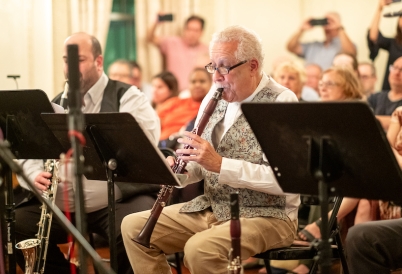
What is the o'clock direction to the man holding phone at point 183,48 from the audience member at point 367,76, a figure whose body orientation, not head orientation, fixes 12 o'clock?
The man holding phone is roughly at 2 o'clock from the audience member.

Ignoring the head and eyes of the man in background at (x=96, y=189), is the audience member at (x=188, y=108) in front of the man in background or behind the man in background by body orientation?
behind

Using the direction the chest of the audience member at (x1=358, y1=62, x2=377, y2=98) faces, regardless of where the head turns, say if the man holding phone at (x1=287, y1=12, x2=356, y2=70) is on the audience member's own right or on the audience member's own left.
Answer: on the audience member's own right

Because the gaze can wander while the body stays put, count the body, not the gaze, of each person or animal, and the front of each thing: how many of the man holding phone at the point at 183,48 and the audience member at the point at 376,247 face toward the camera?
1

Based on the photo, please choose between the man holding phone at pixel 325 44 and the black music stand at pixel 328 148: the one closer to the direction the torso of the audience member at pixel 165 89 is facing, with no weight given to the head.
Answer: the black music stand

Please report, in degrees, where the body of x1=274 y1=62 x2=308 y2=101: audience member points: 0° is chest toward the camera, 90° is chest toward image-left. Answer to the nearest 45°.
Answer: approximately 45°

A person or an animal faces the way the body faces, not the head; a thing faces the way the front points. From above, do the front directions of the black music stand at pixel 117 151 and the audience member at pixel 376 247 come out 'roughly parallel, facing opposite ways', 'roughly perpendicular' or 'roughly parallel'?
roughly perpendicular

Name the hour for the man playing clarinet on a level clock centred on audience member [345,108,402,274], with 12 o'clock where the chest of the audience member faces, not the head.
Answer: The man playing clarinet is roughly at 12 o'clock from the audience member.

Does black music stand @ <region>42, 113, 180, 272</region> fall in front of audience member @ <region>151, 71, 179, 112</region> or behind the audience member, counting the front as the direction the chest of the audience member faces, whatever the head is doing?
in front

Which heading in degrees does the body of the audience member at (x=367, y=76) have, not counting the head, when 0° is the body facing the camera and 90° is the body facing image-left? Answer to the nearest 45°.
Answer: approximately 45°
